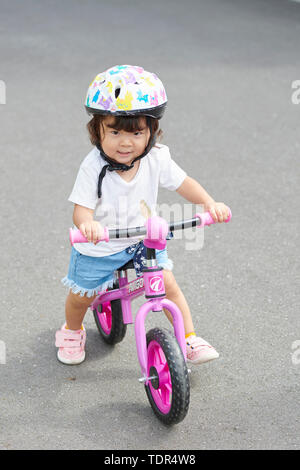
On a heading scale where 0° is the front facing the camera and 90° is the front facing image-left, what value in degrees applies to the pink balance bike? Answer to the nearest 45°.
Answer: approximately 315°
